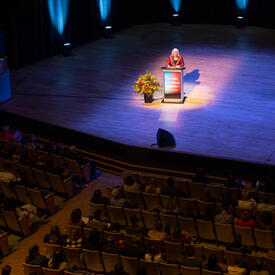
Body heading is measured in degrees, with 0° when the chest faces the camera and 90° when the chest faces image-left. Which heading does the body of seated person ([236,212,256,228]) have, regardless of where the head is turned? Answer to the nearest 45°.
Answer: approximately 180°

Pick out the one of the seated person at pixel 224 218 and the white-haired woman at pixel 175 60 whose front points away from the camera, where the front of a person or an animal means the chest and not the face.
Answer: the seated person

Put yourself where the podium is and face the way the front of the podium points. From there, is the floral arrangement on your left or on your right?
on your right

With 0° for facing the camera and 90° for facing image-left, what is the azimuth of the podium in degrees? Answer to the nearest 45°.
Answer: approximately 0°

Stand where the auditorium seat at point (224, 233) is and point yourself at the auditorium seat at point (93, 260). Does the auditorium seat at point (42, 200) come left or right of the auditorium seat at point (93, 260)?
right

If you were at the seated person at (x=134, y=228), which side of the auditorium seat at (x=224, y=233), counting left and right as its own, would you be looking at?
left

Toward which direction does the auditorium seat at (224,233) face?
away from the camera

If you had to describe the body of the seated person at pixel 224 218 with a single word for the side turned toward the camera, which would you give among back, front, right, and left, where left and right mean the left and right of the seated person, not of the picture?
back

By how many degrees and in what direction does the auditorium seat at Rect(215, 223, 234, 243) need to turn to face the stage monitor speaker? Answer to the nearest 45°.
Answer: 0° — it already faces it

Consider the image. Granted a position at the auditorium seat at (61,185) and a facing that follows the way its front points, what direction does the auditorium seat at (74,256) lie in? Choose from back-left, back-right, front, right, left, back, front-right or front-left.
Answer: back-right

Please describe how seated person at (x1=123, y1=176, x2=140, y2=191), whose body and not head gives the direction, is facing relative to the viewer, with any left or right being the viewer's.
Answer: facing away from the viewer

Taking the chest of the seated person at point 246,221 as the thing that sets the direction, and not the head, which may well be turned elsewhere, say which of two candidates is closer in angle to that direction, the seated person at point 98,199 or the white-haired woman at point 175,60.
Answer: the white-haired woman
